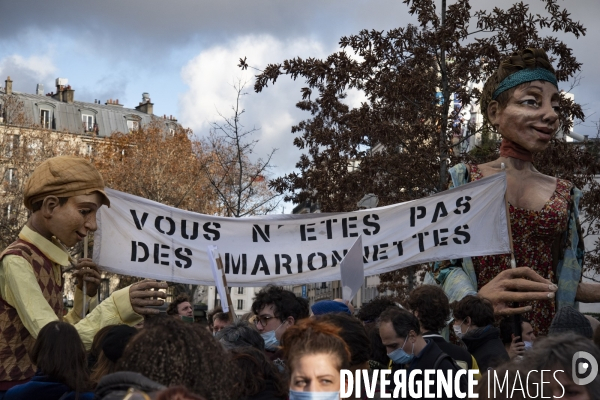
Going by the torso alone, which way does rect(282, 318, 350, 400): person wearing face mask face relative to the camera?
toward the camera

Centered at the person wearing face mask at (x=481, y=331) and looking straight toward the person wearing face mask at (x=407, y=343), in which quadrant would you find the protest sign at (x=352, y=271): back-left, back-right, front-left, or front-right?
front-right

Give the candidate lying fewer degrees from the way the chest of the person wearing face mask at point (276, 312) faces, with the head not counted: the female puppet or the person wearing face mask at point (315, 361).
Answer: the person wearing face mask

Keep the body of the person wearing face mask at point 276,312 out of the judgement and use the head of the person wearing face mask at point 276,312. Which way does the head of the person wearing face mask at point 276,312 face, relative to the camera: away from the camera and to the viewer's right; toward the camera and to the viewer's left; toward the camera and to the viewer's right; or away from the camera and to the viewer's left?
toward the camera and to the viewer's left

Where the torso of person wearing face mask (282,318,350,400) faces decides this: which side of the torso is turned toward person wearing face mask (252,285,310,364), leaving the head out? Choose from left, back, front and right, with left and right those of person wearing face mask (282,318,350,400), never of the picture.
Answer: back

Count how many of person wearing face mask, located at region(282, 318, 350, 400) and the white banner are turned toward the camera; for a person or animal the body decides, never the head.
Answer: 2

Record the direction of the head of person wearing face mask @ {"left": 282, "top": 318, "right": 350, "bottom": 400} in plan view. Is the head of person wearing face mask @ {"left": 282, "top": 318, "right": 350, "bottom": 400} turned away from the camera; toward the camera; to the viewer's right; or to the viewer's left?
toward the camera

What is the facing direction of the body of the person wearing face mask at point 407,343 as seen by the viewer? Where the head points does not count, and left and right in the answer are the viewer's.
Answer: facing the viewer and to the left of the viewer

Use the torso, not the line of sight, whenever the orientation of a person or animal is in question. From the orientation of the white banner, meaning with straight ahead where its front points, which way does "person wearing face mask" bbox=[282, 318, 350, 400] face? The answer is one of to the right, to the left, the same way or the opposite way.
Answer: the same way

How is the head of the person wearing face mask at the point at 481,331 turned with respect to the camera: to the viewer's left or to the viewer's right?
to the viewer's left

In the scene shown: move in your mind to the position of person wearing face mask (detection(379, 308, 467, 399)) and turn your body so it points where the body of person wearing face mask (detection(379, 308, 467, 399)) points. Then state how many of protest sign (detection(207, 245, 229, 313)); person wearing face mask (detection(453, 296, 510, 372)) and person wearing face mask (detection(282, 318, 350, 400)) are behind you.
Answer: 1
